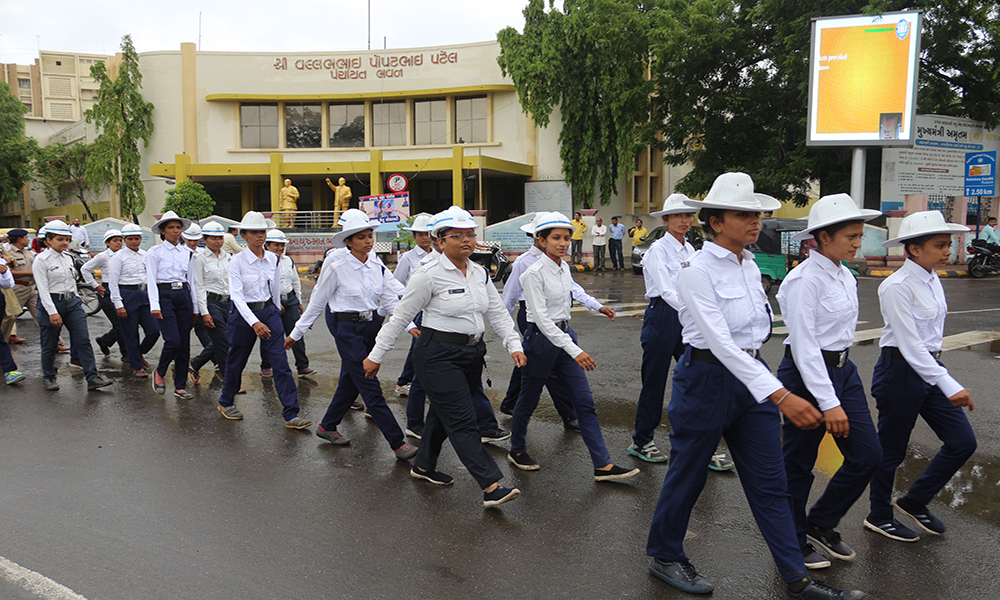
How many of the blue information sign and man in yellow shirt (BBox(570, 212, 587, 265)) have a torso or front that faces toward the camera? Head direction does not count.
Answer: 2

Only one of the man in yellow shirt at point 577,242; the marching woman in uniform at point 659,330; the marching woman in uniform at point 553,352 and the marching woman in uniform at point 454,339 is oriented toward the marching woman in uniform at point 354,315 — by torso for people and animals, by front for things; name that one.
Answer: the man in yellow shirt

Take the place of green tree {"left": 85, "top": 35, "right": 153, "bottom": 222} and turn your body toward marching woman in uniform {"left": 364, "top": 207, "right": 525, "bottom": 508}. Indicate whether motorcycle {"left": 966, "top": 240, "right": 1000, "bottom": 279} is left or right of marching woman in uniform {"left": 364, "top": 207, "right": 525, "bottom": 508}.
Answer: left

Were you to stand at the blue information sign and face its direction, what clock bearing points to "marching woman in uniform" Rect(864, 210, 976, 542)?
The marching woman in uniform is roughly at 12 o'clock from the blue information sign.
